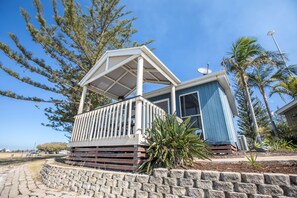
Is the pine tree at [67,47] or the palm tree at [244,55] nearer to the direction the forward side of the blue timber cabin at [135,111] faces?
the pine tree

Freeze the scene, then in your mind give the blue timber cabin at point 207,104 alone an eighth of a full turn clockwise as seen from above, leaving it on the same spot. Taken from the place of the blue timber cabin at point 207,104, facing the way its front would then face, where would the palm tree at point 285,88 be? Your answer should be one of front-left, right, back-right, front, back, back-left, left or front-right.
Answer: back-right

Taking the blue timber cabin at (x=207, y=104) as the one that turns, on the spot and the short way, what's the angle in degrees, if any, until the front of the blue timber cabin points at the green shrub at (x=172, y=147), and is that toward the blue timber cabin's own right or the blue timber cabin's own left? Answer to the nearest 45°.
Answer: approximately 45° to the blue timber cabin's own left

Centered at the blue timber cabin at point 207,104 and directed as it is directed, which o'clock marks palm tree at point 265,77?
The palm tree is roughly at 6 o'clock from the blue timber cabin.

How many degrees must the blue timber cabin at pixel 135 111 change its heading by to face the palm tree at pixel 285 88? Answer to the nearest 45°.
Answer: approximately 135° to its left

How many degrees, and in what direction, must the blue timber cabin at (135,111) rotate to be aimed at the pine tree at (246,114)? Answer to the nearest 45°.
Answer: approximately 180°

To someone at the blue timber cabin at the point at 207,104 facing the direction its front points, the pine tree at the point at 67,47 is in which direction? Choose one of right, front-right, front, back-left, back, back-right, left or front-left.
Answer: front-right

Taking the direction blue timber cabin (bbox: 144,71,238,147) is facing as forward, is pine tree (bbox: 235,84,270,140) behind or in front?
behind

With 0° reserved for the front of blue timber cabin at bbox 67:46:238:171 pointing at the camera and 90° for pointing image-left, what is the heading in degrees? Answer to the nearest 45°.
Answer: approximately 45°
